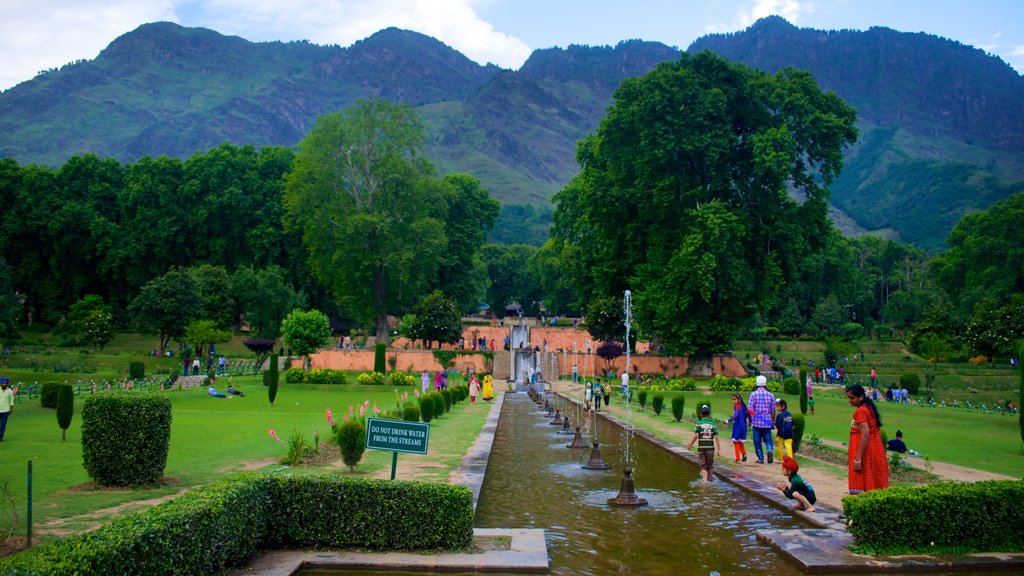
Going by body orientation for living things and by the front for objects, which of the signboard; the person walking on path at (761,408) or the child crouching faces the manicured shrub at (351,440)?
the child crouching

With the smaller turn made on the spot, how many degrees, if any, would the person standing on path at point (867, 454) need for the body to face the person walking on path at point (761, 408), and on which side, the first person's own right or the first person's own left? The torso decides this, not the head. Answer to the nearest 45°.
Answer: approximately 90° to the first person's own right

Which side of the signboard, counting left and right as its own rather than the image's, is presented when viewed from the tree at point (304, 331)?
back

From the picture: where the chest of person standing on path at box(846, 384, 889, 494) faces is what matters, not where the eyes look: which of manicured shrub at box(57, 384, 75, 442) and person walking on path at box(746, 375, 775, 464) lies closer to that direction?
the manicured shrub

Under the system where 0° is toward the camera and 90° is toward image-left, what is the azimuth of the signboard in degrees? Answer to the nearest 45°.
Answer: approximately 0°

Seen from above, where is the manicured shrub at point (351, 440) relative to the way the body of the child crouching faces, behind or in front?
in front

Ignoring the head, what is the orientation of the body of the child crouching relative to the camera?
to the viewer's left
